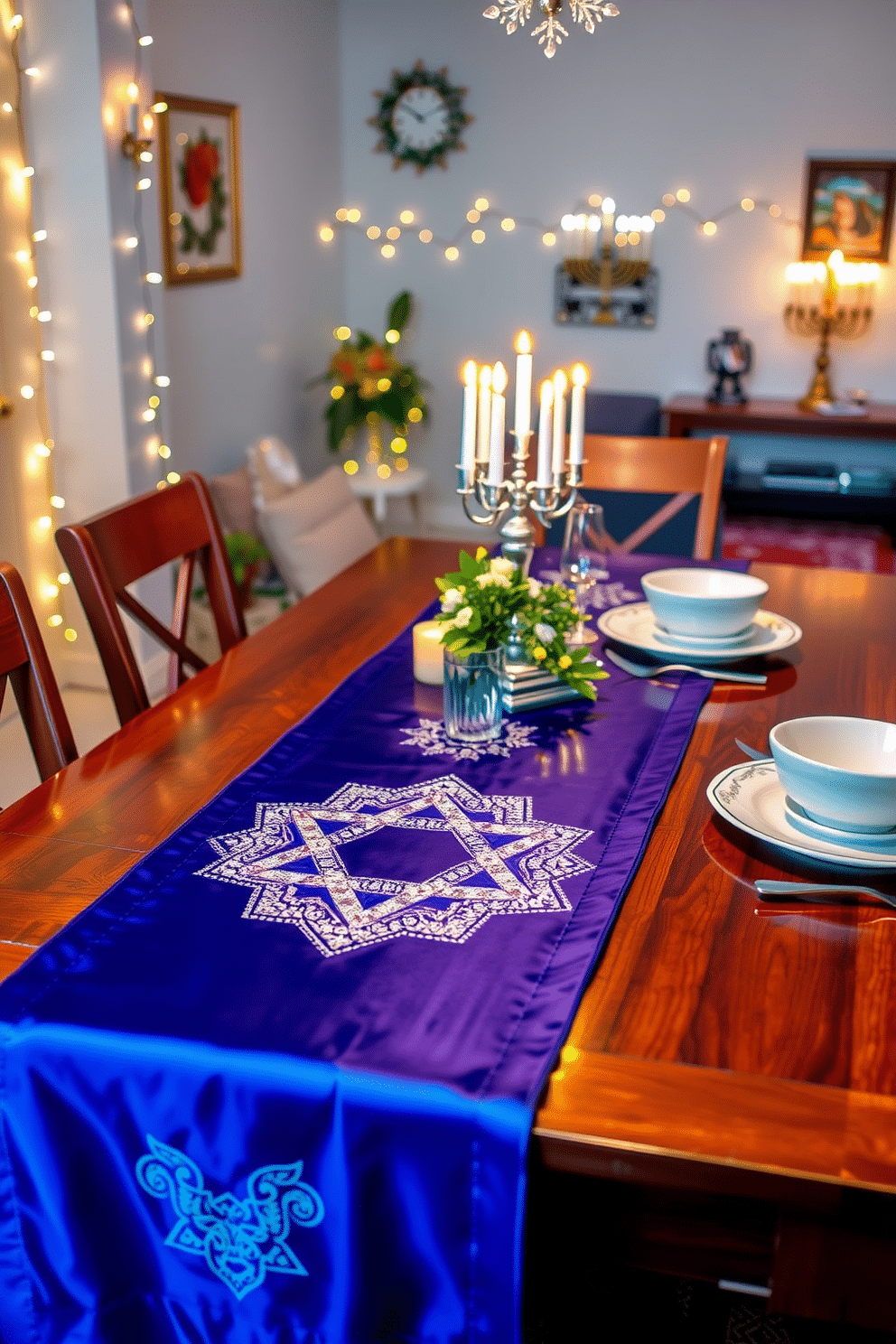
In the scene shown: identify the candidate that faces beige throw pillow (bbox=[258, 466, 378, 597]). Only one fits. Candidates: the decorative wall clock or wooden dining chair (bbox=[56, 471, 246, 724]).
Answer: the decorative wall clock

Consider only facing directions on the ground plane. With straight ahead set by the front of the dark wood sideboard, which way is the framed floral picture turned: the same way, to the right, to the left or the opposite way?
to the left

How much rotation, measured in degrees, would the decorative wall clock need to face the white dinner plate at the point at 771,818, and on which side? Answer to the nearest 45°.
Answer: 0° — it already faces it

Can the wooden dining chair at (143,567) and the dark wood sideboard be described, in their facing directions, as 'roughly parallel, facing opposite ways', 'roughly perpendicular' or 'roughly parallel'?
roughly perpendicular

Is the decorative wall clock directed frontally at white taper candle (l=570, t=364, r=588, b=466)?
yes

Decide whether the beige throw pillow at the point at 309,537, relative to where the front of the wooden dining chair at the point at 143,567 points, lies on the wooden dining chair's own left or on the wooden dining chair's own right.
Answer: on the wooden dining chair's own left

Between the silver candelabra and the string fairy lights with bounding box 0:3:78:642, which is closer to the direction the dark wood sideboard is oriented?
the silver candelabra

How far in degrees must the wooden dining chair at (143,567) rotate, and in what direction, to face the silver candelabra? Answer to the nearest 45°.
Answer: approximately 45° to its left
